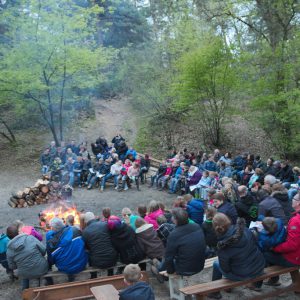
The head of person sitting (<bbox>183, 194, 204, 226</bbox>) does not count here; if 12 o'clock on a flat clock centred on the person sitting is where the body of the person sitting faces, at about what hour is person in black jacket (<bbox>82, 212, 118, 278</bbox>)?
The person in black jacket is roughly at 9 o'clock from the person sitting.

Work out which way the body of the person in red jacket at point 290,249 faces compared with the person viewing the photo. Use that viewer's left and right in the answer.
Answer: facing to the left of the viewer

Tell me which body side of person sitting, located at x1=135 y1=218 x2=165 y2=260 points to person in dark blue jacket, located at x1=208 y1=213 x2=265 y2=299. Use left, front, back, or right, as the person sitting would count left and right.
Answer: back

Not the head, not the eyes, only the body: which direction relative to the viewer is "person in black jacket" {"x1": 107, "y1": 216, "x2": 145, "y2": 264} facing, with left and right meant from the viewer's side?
facing away from the viewer and to the left of the viewer

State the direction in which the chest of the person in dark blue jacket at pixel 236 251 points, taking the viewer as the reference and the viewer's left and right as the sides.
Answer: facing away from the viewer and to the left of the viewer

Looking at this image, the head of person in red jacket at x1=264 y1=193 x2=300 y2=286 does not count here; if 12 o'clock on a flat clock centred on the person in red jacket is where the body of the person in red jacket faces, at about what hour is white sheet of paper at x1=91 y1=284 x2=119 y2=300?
The white sheet of paper is roughly at 11 o'clock from the person in red jacket.

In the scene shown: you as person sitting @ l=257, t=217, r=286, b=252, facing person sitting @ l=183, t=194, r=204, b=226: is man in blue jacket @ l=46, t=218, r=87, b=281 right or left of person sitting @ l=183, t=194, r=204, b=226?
left

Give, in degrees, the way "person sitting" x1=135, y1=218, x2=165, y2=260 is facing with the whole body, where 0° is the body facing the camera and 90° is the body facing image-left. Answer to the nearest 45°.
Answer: approximately 135°

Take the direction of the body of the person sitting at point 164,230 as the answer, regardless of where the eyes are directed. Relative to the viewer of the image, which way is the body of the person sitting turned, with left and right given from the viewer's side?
facing away from the viewer and to the left of the viewer
